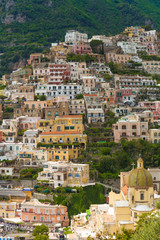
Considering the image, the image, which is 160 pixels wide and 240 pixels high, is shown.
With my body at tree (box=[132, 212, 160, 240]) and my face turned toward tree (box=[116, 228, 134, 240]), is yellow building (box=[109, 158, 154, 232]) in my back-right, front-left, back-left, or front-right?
front-right
